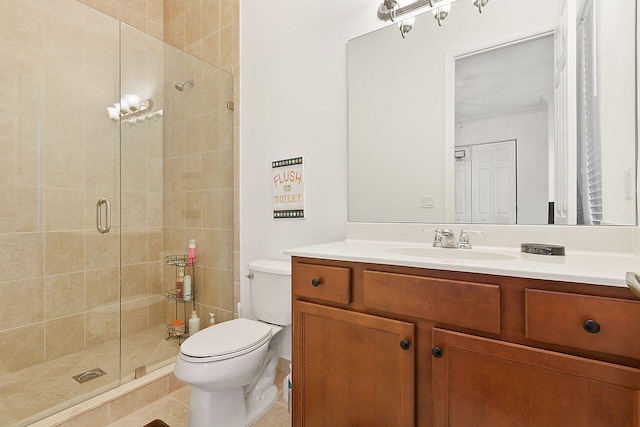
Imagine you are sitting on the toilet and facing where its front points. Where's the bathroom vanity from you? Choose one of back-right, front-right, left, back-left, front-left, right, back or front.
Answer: left

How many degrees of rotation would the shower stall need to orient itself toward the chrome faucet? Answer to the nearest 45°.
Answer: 0° — it already faces it

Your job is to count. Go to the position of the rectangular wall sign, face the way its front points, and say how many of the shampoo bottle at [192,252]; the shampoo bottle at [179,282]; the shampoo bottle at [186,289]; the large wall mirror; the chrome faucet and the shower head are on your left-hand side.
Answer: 2

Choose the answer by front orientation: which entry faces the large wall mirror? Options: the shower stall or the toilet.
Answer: the shower stall

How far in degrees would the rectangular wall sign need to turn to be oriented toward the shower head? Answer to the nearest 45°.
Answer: approximately 90° to its right

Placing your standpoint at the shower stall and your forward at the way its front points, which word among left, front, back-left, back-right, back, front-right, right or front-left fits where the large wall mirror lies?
front

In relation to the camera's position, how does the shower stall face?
facing the viewer and to the right of the viewer

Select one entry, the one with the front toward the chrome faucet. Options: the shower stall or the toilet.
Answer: the shower stall

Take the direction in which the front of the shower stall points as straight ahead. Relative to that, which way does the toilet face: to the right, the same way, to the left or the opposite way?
to the right

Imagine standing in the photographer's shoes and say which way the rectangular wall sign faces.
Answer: facing the viewer and to the left of the viewer

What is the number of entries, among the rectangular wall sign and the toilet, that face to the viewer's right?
0

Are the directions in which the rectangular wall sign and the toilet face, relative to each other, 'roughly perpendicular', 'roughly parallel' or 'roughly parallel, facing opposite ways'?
roughly parallel
